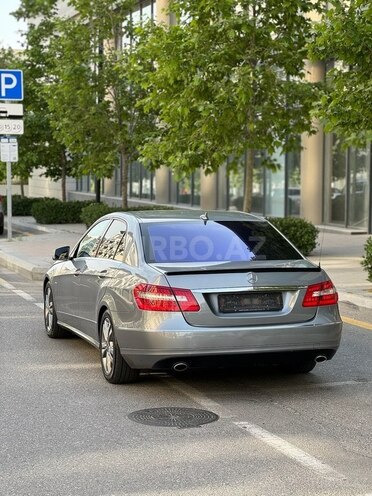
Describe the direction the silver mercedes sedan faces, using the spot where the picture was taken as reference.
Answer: facing away from the viewer and to the left of the viewer

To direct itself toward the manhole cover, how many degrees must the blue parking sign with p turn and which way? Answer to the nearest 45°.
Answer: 0° — it already faces it

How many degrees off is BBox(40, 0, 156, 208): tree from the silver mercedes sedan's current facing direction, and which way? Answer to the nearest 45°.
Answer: approximately 45° to its right

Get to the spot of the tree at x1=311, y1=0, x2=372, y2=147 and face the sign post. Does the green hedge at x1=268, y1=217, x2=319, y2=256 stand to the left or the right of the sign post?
right

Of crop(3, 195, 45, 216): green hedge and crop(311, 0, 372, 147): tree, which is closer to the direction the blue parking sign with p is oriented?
the tree

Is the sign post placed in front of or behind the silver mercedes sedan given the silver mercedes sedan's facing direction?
in front

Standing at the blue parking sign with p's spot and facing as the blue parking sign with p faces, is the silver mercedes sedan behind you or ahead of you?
ahead

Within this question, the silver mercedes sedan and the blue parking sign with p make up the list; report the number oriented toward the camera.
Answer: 1

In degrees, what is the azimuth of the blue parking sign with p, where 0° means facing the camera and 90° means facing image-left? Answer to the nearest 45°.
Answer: approximately 0°

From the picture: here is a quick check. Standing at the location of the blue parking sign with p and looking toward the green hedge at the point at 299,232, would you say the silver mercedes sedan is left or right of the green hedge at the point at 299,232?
right

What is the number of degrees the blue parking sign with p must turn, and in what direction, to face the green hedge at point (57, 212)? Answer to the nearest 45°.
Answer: approximately 180°

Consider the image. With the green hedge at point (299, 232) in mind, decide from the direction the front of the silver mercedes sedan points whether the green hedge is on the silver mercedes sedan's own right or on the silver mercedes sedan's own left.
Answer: on the silver mercedes sedan's own right
